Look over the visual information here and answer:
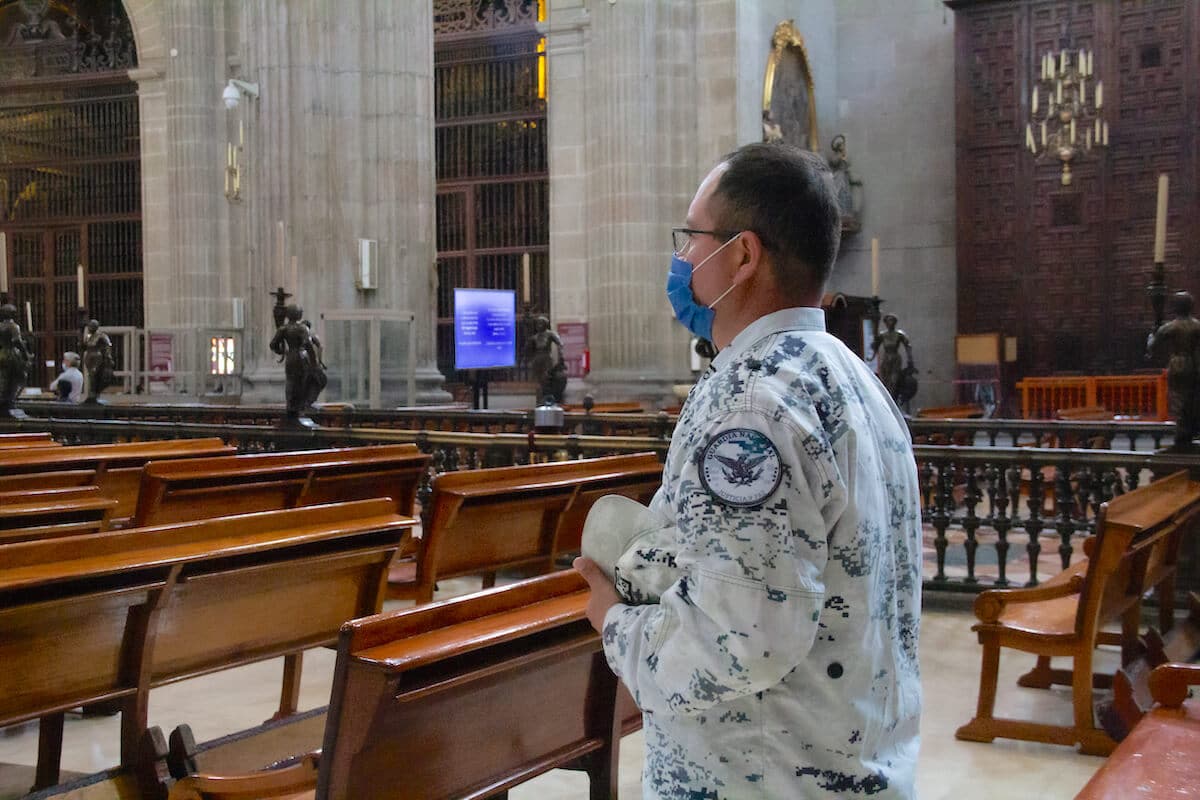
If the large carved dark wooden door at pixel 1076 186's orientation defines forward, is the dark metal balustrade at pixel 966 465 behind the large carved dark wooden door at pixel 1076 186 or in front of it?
in front

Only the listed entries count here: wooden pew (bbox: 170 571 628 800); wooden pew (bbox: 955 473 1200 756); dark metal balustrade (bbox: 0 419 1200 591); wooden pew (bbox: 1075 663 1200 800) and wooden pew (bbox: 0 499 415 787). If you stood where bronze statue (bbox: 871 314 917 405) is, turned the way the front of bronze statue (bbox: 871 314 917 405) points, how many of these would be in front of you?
5

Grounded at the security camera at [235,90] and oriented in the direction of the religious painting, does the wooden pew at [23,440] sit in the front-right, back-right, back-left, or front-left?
back-right

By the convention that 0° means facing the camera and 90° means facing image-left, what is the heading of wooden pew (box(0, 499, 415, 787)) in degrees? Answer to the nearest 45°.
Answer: approximately 135°

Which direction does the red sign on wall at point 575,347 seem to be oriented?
toward the camera

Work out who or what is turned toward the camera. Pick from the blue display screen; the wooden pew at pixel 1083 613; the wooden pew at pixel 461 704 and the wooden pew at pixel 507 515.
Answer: the blue display screen

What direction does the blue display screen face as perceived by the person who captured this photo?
facing the viewer

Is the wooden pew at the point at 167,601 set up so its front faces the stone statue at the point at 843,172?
no

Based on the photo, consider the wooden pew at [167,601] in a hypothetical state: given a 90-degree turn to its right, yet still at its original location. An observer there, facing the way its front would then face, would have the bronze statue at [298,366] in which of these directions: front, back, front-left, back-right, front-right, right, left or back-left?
front-left

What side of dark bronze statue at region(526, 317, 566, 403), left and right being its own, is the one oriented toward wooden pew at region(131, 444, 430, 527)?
front

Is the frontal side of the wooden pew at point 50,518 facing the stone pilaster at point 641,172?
no

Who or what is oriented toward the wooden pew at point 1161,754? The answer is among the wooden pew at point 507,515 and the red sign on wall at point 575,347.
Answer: the red sign on wall

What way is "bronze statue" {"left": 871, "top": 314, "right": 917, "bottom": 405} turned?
toward the camera

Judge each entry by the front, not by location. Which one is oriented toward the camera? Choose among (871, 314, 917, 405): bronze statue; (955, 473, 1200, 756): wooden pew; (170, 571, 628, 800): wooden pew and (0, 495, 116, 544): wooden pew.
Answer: the bronze statue
